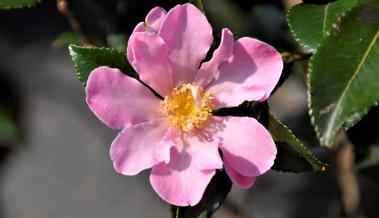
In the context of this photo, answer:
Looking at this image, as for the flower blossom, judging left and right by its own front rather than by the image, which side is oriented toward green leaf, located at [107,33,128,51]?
back

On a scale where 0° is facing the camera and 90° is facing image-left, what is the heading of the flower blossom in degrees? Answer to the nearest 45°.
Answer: approximately 0°
